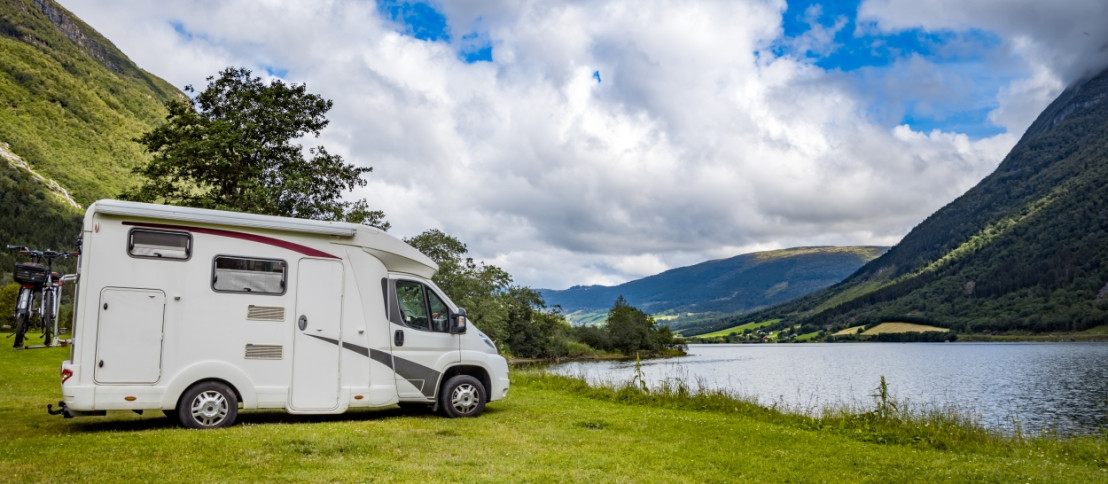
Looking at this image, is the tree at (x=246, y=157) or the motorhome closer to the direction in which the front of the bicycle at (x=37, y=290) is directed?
the motorhome

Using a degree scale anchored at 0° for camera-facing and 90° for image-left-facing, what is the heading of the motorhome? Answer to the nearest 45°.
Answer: approximately 270°

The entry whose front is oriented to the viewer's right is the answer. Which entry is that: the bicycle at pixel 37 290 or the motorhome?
the motorhome

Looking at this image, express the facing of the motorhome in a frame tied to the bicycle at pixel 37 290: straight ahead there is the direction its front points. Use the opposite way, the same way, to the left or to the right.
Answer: to the left

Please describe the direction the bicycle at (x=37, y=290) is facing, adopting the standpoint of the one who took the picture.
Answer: facing the viewer

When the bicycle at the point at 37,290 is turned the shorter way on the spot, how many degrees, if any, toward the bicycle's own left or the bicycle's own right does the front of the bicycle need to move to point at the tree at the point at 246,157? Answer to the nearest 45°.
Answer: approximately 180°

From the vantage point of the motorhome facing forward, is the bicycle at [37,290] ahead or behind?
behind

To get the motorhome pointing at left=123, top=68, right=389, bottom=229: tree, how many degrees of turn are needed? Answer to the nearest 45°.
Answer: approximately 90° to its left

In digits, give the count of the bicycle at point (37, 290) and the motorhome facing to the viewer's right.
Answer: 1
